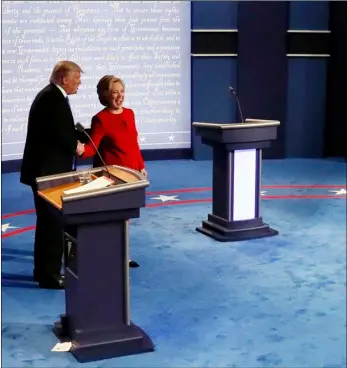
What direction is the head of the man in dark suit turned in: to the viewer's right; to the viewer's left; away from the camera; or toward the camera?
to the viewer's right

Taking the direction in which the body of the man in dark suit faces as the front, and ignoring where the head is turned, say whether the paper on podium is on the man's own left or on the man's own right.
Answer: on the man's own right

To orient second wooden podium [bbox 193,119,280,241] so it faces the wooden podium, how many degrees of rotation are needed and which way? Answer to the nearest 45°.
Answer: approximately 45° to its right

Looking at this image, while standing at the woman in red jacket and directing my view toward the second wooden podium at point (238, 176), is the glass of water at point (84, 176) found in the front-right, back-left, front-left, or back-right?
back-right

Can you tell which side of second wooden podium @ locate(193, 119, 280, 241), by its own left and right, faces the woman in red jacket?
right

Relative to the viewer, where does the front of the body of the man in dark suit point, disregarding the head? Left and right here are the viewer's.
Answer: facing to the right of the viewer

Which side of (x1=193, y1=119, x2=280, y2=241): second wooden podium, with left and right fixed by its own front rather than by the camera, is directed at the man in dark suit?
right
